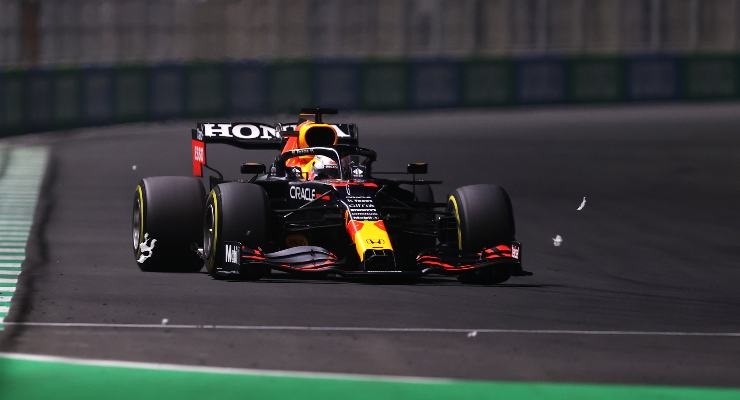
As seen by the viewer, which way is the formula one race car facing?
toward the camera

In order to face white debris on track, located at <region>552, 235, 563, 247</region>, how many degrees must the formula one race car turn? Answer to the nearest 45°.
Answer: approximately 135° to its left
